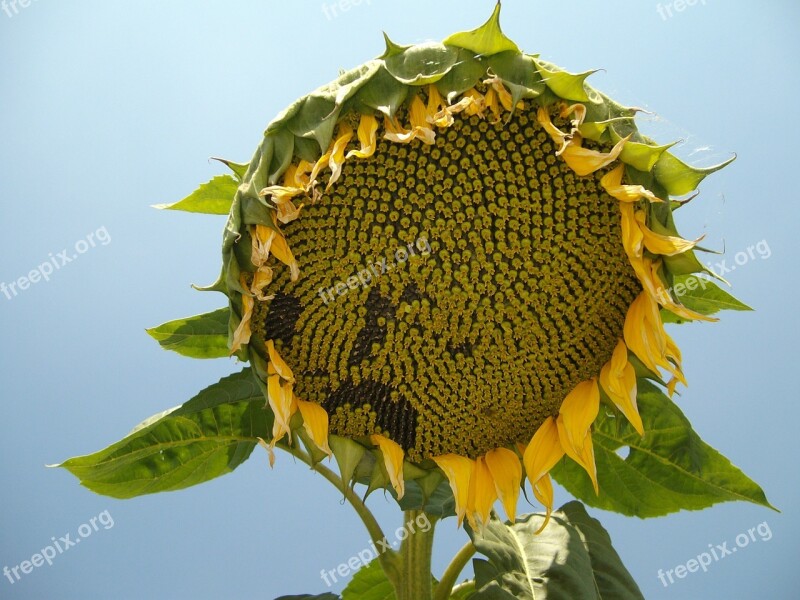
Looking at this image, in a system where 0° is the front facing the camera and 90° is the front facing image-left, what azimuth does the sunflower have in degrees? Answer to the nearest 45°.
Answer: approximately 0°
